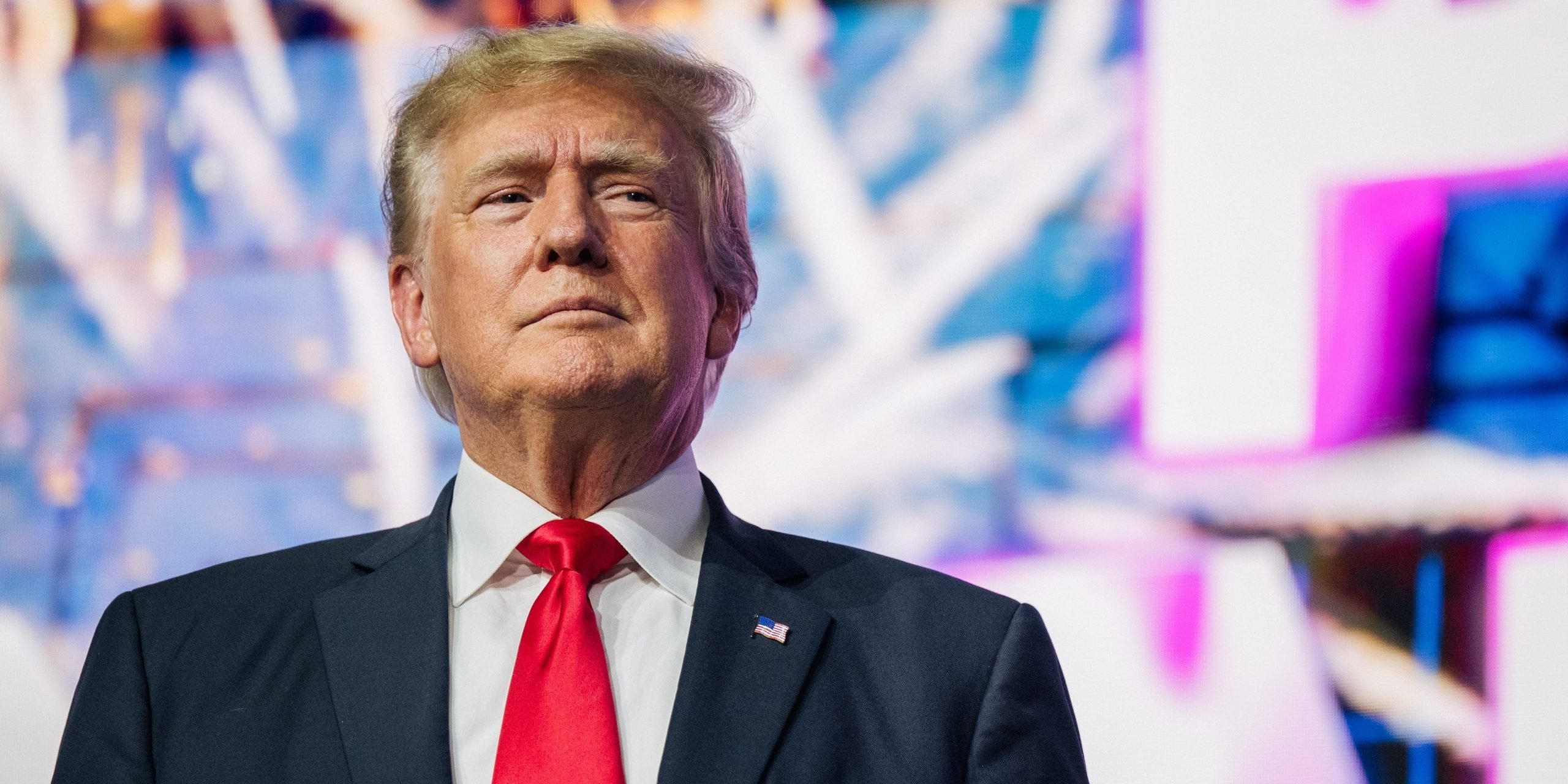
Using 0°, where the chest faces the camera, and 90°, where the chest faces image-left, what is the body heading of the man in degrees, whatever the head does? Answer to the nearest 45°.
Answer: approximately 0°
